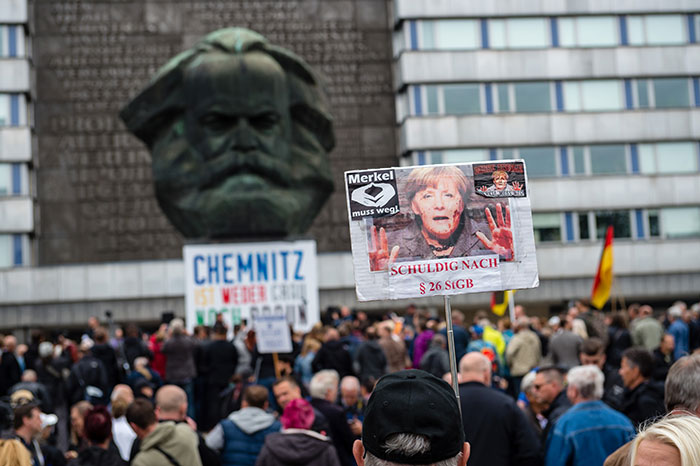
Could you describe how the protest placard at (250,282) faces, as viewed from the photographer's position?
facing the viewer

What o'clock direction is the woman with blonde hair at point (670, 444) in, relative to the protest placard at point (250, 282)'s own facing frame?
The woman with blonde hair is roughly at 12 o'clock from the protest placard.

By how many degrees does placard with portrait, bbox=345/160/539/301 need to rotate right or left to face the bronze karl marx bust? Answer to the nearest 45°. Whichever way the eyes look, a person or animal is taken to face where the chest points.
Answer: approximately 180°

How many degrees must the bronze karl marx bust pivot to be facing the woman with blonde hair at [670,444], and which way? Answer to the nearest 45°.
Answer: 0° — it already faces them

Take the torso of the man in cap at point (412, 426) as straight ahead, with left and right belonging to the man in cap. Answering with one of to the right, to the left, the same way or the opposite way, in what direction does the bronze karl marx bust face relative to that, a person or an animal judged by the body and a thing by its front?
the opposite way

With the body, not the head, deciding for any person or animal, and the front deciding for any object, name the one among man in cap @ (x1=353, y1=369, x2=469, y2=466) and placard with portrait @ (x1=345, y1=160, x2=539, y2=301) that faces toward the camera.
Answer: the placard with portrait

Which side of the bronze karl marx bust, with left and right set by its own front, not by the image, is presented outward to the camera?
front

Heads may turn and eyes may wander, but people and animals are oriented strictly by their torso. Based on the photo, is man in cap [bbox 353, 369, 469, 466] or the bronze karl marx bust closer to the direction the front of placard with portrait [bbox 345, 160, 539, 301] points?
the man in cap

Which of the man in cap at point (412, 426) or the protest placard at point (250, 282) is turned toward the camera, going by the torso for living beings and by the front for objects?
the protest placard

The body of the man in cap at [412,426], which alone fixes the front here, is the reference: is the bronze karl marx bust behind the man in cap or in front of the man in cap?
in front

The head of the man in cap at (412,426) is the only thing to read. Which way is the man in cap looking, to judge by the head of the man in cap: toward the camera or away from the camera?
away from the camera

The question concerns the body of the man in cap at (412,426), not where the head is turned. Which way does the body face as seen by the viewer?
away from the camera

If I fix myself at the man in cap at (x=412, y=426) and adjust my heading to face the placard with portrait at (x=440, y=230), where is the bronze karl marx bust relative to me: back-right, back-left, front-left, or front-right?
front-left
